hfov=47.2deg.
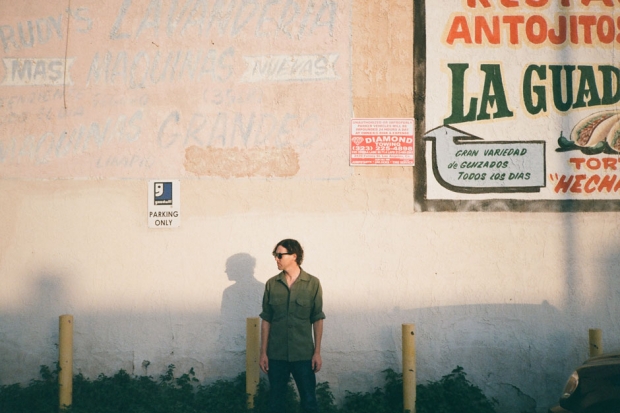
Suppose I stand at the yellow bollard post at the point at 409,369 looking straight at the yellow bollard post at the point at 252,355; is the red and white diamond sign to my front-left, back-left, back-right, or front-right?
front-right

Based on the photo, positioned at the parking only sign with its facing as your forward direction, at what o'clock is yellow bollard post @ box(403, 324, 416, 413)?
The yellow bollard post is roughly at 10 o'clock from the parking only sign.

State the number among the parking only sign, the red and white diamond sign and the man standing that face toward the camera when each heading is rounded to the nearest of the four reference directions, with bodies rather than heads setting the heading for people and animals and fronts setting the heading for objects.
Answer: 3

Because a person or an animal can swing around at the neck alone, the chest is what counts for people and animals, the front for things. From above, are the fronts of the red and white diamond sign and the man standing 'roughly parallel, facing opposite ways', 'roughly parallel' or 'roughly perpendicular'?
roughly parallel

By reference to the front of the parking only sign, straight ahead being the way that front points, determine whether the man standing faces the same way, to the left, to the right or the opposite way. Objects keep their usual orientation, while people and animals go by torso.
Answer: the same way

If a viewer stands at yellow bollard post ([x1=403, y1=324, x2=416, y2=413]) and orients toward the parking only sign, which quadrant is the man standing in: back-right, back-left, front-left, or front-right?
front-left

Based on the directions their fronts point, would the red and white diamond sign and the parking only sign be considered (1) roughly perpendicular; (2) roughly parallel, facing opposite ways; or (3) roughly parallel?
roughly parallel

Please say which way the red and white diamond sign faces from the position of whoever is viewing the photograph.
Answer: facing the viewer

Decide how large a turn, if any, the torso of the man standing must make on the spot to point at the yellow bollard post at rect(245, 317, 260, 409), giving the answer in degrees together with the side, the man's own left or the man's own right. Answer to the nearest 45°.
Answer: approximately 135° to the man's own right
